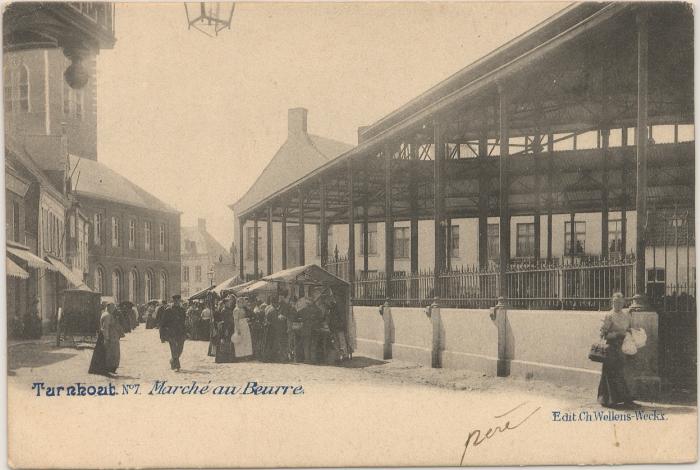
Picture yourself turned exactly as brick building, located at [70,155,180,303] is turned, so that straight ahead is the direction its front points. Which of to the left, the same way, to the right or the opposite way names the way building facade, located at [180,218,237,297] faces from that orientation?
to the right

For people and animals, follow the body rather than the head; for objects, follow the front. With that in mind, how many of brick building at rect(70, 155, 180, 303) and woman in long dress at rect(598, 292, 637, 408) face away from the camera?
0

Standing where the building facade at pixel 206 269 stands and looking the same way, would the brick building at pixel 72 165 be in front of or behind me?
in front

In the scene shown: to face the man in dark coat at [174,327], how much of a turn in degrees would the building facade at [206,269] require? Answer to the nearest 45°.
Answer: approximately 45° to its left

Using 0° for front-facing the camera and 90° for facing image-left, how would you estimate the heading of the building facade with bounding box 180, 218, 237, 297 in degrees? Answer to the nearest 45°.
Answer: approximately 45°
